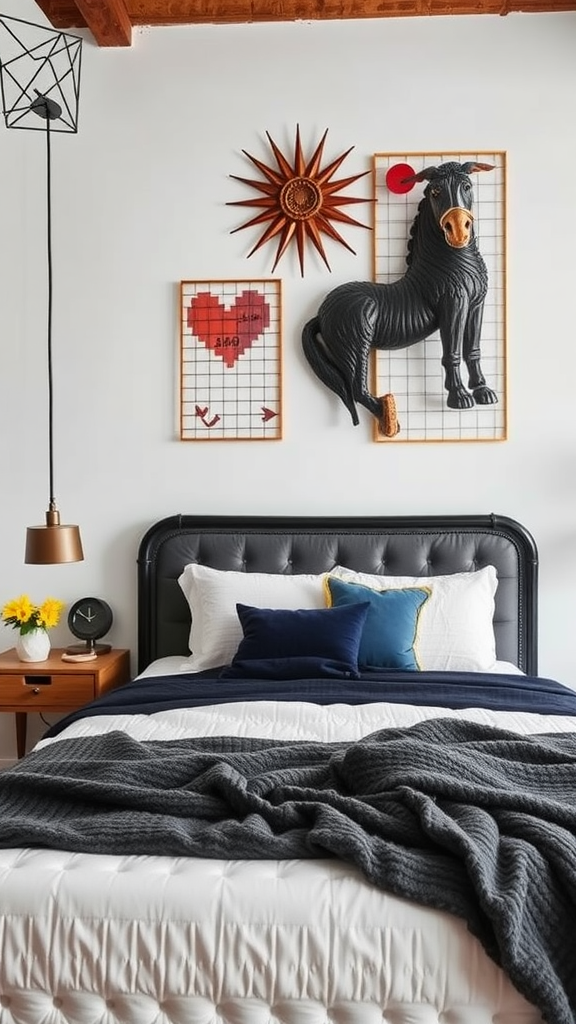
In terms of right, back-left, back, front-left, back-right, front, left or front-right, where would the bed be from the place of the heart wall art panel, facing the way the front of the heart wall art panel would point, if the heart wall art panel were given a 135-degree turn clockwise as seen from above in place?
back-left

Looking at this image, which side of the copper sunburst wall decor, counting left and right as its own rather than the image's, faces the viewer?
front

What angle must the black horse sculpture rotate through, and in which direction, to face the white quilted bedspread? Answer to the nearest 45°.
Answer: approximately 45° to its right

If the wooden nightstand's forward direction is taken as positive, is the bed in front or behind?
in front

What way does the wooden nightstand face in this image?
toward the camera

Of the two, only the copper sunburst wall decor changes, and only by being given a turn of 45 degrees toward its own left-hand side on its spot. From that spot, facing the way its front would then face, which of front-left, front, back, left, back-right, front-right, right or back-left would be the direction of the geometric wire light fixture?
back-right

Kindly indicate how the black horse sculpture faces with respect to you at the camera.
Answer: facing the viewer and to the right of the viewer

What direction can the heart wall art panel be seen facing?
toward the camera

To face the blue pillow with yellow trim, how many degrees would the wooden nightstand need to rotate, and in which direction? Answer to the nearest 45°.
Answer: approximately 45° to its left
